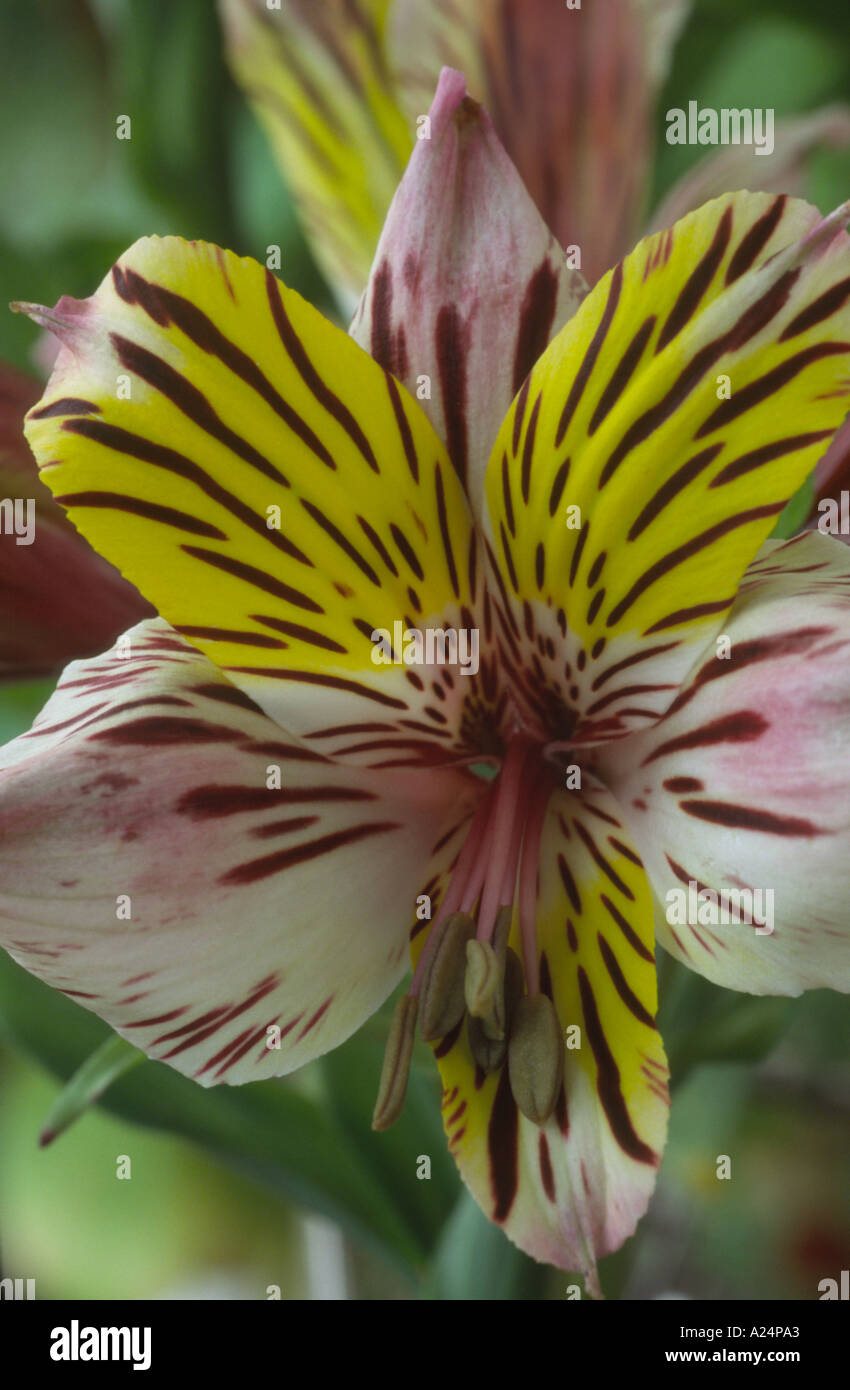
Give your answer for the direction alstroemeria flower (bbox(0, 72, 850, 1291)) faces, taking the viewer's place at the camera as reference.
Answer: facing the viewer
